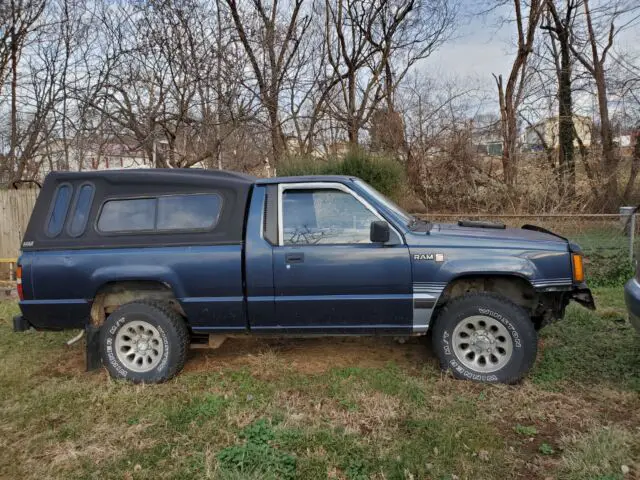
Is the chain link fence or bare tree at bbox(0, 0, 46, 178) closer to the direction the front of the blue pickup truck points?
the chain link fence

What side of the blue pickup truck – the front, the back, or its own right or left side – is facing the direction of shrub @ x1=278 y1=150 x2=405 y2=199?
left

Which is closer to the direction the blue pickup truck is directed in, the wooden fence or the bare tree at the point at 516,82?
the bare tree

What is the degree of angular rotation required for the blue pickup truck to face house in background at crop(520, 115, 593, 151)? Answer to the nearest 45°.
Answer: approximately 45° to its left

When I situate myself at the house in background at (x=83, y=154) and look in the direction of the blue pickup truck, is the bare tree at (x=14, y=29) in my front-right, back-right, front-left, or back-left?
front-right

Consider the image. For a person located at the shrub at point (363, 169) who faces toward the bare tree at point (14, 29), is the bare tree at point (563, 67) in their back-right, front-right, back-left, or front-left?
back-right

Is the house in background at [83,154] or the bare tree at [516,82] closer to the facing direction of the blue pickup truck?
the bare tree

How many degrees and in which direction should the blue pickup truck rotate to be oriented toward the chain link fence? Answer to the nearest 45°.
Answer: approximately 45° to its left

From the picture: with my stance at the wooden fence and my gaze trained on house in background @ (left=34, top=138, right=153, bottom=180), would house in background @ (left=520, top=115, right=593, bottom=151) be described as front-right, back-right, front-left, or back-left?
front-right

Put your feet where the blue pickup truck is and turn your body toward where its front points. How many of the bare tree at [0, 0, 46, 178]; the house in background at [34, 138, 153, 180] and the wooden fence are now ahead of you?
0

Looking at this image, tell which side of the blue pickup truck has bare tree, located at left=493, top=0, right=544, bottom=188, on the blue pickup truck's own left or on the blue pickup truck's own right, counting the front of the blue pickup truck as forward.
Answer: on the blue pickup truck's own left

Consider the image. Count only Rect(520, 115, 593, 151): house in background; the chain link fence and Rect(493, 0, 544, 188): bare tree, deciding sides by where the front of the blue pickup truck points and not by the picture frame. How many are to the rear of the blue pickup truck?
0

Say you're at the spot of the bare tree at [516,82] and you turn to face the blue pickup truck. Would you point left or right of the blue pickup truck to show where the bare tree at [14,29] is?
right

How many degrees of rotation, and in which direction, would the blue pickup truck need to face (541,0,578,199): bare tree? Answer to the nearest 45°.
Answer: approximately 45° to its left

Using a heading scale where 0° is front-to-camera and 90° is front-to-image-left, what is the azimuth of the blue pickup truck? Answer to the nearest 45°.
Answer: approximately 270°

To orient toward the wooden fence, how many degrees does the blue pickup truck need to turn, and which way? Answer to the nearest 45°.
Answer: approximately 135° to its left

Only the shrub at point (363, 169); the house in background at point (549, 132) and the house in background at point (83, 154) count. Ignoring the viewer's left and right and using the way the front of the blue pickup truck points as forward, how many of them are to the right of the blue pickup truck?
0
